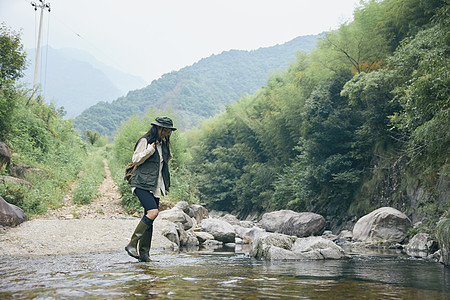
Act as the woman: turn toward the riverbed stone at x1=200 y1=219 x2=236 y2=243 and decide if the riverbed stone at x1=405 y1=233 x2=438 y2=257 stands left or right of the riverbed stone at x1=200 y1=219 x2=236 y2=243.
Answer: right

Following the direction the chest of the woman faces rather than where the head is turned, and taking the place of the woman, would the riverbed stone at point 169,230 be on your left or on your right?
on your left

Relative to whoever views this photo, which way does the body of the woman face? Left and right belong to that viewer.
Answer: facing the viewer and to the right of the viewer

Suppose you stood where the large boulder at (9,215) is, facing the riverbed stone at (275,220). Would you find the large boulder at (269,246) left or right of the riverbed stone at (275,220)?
right

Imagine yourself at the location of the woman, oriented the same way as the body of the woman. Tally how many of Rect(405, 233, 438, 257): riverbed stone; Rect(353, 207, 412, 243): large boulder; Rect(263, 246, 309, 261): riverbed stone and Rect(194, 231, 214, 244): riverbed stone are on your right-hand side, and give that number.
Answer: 0

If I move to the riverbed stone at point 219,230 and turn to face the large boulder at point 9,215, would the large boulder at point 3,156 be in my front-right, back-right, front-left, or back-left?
front-right

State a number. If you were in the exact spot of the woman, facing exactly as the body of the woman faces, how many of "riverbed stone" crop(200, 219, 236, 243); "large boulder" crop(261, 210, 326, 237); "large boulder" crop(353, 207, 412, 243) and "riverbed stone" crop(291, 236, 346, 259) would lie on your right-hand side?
0

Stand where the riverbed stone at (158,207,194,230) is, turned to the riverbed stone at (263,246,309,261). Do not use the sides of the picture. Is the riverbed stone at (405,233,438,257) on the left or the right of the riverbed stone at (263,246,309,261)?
left

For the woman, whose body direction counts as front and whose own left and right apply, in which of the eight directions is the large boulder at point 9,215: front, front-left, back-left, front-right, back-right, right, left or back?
back

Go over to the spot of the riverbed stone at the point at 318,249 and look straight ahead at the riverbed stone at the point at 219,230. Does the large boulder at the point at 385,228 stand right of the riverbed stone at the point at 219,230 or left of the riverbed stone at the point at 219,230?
right
